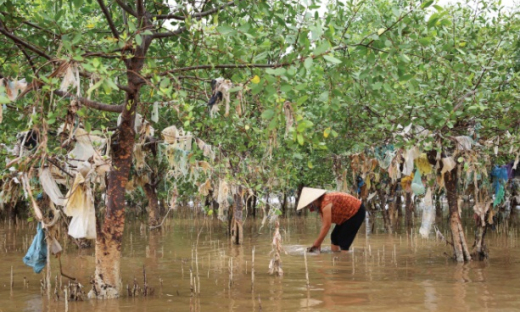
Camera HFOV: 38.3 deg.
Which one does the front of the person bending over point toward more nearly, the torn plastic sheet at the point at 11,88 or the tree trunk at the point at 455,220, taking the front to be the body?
the torn plastic sheet

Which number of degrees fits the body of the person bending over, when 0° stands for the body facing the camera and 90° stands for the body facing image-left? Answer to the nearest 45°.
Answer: approximately 90°

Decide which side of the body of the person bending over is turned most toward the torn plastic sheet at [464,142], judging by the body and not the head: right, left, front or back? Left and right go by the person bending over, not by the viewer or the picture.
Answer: back

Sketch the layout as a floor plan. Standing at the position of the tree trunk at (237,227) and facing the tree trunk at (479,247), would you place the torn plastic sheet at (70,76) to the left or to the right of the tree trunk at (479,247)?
right

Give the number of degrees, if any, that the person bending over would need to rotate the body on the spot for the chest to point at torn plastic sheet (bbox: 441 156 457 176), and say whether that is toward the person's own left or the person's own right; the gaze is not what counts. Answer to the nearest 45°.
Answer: approximately 180°

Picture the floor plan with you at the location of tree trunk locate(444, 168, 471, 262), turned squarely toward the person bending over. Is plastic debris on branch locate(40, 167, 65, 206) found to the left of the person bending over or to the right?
left

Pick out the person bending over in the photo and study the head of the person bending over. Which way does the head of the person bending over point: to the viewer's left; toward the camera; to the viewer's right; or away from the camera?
to the viewer's left

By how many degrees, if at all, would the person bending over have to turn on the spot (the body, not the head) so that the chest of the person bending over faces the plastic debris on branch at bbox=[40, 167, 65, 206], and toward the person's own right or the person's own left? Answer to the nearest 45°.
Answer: approximately 45° to the person's own left

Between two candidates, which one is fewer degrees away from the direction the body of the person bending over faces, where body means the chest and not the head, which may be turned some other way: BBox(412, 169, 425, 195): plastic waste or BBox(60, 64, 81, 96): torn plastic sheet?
the torn plastic sheet

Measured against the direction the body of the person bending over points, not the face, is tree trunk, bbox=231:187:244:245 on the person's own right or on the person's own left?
on the person's own right

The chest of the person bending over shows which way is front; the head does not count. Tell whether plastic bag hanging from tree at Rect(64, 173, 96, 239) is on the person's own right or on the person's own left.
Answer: on the person's own left
